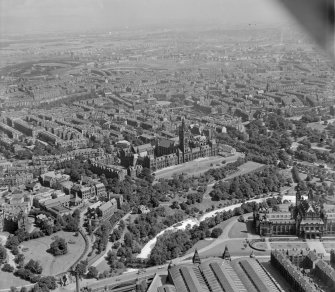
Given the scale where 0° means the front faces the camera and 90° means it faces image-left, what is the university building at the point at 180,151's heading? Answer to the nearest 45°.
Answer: approximately 315°

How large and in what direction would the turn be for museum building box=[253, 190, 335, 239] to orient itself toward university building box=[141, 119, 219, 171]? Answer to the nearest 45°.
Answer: approximately 135° to its right

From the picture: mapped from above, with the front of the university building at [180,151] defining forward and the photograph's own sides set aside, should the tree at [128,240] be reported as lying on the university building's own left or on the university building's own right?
on the university building's own right

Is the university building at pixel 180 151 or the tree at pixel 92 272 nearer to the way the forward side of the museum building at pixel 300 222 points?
the tree

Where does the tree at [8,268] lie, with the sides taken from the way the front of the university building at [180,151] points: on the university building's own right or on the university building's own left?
on the university building's own right

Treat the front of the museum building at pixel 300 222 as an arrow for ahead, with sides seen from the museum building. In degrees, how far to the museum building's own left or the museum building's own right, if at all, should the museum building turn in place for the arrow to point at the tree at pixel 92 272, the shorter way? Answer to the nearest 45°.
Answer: approximately 45° to the museum building's own right

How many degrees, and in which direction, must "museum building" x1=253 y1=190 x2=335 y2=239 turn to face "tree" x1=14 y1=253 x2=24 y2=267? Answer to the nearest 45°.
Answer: approximately 45° to its right

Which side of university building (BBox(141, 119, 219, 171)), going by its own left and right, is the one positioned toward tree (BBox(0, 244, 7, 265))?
right

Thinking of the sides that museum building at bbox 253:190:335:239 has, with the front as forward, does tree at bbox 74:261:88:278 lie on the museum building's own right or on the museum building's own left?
on the museum building's own right
